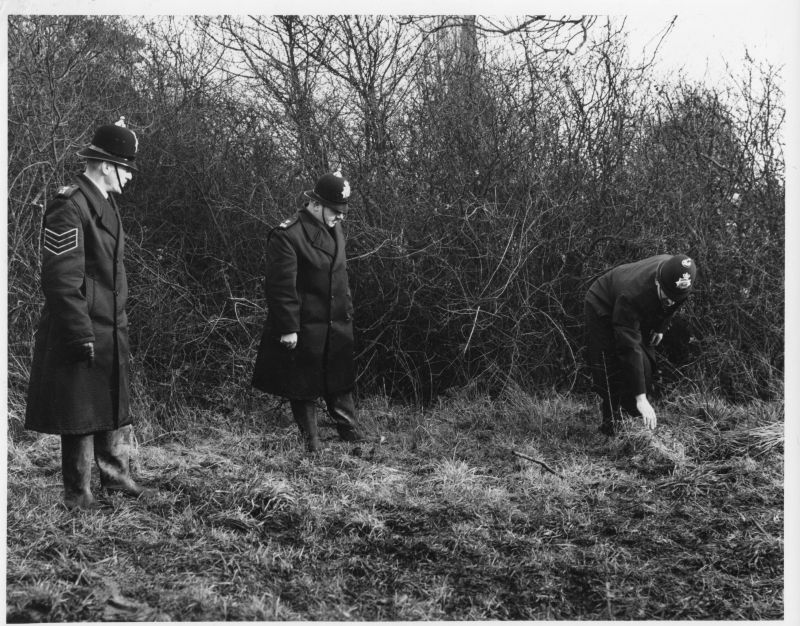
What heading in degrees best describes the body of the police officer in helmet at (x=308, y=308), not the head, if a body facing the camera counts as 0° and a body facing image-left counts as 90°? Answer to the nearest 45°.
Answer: approximately 315°

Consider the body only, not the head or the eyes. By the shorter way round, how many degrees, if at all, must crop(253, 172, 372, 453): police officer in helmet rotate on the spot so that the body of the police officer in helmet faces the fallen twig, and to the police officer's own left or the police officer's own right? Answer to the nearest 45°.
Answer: approximately 45° to the police officer's own left

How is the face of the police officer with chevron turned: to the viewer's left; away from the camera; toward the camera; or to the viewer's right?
to the viewer's right

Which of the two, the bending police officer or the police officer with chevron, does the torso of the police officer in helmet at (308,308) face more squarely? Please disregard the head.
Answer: the bending police officer

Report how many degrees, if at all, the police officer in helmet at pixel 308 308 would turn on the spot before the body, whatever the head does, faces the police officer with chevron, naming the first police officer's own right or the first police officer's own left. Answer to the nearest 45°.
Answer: approximately 90° to the first police officer's own right

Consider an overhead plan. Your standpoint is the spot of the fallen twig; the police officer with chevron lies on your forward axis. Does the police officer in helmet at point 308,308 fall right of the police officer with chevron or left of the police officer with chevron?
right

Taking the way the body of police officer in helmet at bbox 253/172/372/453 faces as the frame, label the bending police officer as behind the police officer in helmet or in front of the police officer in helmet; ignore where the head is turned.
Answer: in front

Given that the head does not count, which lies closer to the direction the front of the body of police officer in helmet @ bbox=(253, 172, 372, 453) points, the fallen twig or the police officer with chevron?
the fallen twig
